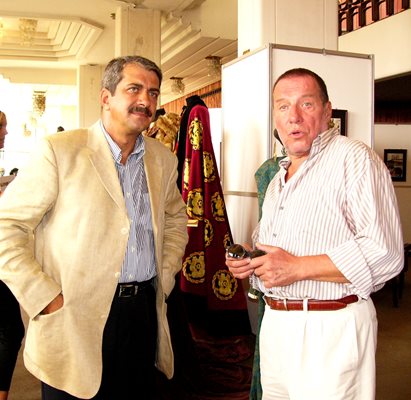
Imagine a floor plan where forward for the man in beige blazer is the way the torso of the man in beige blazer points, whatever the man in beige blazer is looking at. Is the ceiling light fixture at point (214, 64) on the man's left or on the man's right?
on the man's left

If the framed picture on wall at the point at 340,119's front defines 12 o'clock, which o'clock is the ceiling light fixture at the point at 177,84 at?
The ceiling light fixture is roughly at 5 o'clock from the framed picture on wall.

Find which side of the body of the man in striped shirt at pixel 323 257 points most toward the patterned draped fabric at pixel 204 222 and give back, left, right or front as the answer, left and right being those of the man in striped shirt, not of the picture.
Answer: right

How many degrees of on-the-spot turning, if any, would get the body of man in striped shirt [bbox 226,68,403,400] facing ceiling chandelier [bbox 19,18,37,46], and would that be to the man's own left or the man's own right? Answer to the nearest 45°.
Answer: approximately 90° to the man's own right

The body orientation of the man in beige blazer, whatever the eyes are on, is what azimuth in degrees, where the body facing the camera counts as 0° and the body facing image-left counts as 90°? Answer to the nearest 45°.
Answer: approximately 315°

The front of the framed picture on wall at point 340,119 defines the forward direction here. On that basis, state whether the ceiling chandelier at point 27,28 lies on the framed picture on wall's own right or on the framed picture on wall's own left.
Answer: on the framed picture on wall's own right

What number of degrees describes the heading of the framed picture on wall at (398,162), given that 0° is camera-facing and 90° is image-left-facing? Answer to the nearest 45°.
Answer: approximately 0°

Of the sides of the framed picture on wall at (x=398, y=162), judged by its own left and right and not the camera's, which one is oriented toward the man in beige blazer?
front

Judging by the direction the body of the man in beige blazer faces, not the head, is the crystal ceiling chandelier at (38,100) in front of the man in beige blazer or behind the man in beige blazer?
behind

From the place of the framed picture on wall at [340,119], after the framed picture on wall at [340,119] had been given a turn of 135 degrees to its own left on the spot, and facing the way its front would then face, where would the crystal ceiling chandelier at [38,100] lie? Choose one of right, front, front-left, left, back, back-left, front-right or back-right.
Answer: left

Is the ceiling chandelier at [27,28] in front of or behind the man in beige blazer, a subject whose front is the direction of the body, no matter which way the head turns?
behind

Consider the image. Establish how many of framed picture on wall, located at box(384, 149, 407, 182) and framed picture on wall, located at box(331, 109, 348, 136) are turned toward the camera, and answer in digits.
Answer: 2
